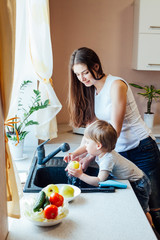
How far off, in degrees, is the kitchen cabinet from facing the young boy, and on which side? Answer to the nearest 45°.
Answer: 0° — it already faces them

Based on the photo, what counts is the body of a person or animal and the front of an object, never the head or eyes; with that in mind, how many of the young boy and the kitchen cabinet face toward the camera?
1

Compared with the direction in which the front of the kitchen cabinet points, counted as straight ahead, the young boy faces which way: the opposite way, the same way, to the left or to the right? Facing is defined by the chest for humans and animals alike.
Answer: to the right

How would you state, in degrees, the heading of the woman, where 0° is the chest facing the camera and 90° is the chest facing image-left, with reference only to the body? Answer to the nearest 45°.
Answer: approximately 45°

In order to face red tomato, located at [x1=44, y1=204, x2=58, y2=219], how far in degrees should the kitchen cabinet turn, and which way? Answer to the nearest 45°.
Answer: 0° — it already faces it

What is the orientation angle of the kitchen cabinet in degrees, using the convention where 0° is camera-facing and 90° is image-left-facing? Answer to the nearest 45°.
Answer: approximately 0°

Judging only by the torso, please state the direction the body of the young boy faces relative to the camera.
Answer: to the viewer's left

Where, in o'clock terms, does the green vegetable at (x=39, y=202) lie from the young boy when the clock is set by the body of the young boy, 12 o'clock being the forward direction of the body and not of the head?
The green vegetable is roughly at 10 o'clock from the young boy.

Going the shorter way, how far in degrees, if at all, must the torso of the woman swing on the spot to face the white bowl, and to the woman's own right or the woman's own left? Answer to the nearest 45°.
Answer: approximately 45° to the woman's own left
